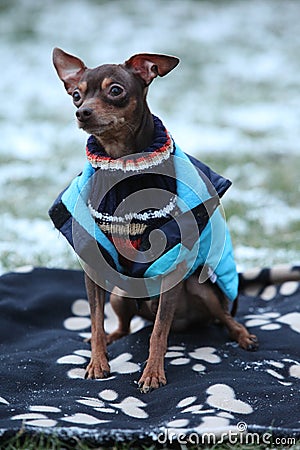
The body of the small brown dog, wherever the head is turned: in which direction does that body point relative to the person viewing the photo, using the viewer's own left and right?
facing the viewer and to the left of the viewer
